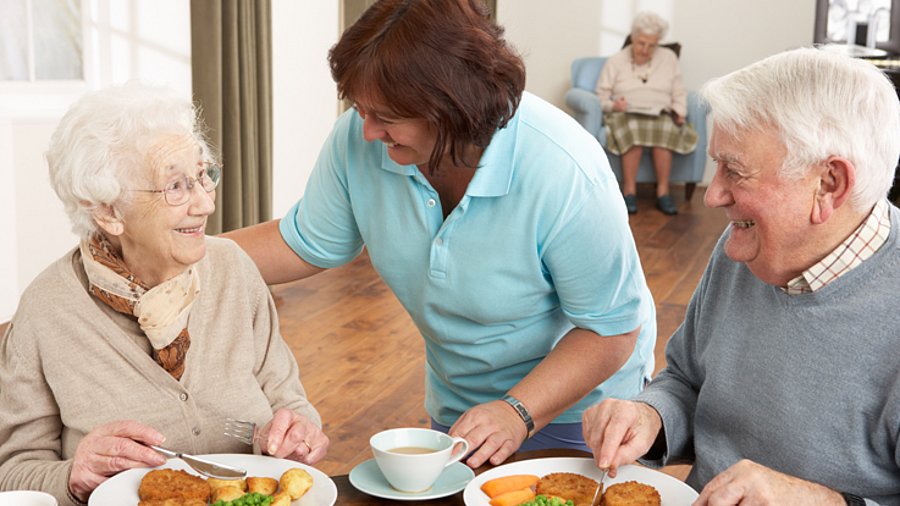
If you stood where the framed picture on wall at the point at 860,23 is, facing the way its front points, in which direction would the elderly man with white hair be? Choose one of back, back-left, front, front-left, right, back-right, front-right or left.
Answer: front

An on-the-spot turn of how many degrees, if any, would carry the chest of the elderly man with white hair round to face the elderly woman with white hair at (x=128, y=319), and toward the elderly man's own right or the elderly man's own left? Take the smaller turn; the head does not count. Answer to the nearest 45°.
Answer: approximately 45° to the elderly man's own right

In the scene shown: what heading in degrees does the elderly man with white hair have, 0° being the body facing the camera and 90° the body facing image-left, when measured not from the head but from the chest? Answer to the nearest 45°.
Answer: approximately 45°

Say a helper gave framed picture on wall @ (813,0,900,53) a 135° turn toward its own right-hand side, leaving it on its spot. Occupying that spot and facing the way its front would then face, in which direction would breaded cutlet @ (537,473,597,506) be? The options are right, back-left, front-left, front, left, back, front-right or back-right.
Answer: back-left

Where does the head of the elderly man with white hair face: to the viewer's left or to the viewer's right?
to the viewer's left

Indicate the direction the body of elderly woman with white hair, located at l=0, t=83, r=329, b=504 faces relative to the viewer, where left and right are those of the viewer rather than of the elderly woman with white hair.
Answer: facing the viewer and to the right of the viewer

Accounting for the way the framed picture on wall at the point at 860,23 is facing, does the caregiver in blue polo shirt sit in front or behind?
in front

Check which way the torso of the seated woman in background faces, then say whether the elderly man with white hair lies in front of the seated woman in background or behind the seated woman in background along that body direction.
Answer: in front

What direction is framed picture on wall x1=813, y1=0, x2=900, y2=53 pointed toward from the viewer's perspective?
toward the camera

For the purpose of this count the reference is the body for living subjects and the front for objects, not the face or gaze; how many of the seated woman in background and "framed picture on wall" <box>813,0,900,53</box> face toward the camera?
2
